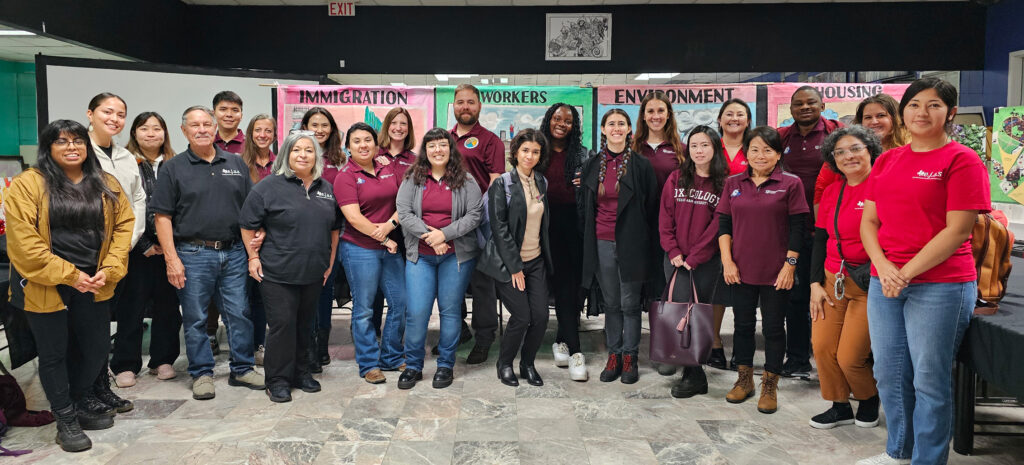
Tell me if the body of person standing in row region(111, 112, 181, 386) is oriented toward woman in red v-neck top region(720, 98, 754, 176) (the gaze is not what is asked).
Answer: no

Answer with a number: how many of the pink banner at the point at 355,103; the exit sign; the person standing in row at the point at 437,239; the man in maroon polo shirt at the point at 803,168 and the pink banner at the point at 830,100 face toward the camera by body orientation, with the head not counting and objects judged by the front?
5

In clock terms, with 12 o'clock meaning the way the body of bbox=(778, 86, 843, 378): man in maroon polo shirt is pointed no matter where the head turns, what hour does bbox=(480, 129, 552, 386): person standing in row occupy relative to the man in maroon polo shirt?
The person standing in row is roughly at 2 o'clock from the man in maroon polo shirt.

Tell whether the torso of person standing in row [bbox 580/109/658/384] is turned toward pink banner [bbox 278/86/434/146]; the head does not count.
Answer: no

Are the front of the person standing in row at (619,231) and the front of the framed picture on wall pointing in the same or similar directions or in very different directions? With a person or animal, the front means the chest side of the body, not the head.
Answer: same or similar directions

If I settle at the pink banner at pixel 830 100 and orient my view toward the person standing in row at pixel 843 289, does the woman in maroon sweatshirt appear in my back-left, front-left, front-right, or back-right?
front-right

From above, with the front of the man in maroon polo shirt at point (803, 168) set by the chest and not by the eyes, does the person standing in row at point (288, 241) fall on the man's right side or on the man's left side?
on the man's right side

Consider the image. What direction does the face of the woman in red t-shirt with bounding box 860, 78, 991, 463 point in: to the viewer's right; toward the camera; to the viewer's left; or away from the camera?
toward the camera

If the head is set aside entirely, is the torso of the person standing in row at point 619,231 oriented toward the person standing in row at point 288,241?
no

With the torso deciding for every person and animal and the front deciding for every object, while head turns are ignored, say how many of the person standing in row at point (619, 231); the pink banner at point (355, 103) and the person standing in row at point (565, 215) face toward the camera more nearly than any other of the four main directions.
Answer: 3

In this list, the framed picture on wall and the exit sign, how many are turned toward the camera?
2

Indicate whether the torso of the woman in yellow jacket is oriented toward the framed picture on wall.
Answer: no

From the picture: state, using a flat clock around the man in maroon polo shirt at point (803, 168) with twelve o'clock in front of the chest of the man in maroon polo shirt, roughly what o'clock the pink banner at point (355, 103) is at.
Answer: The pink banner is roughly at 3 o'clock from the man in maroon polo shirt.

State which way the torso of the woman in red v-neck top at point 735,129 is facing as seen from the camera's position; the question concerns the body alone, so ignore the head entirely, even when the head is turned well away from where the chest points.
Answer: toward the camera

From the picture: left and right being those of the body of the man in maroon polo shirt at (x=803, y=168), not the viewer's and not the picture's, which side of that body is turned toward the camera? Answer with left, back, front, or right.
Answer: front

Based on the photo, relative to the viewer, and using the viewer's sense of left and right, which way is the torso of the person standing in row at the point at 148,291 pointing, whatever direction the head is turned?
facing the viewer

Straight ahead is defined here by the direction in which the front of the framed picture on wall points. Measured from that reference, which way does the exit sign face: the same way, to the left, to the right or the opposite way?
the same way

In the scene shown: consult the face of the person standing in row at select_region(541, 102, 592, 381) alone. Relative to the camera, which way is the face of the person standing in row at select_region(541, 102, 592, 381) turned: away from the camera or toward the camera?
toward the camera

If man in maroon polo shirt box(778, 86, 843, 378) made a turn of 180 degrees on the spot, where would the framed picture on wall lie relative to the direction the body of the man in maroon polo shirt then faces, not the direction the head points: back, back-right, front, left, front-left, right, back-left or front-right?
front-left
